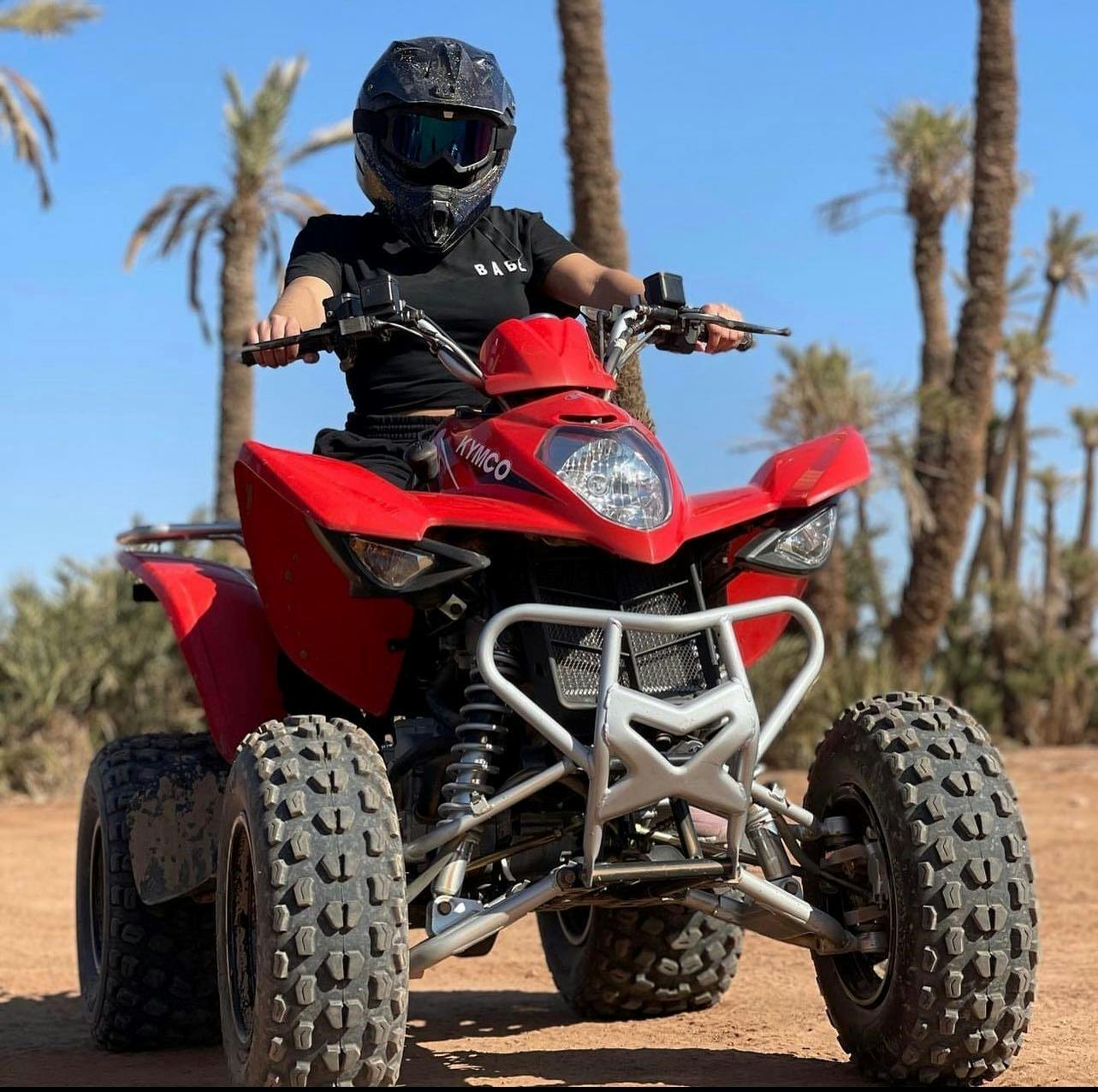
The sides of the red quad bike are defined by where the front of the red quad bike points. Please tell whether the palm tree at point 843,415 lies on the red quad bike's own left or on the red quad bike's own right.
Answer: on the red quad bike's own left

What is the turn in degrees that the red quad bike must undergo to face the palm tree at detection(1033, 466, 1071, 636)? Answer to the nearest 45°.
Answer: approximately 135° to its left

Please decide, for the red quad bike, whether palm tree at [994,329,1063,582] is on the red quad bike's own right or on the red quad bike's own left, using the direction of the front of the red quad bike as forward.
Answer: on the red quad bike's own left

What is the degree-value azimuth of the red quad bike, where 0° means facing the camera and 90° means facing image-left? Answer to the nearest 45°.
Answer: approximately 315°
